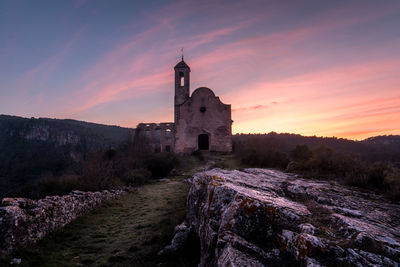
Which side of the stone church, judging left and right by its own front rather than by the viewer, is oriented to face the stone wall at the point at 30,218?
front

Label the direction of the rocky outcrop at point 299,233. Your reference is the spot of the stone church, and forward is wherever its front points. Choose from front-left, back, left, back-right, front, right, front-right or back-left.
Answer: front

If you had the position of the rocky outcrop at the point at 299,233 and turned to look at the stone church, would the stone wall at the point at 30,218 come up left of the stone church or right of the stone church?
left

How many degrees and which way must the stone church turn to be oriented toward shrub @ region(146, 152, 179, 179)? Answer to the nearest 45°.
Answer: approximately 45° to its right

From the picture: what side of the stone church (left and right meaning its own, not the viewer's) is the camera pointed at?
front
